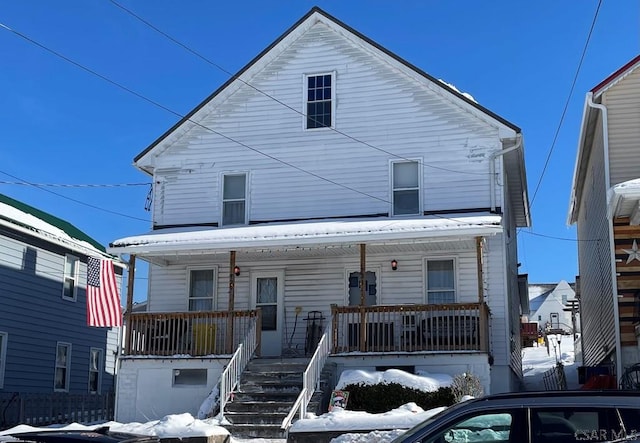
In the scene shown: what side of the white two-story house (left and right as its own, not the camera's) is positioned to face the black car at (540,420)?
front

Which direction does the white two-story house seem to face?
toward the camera

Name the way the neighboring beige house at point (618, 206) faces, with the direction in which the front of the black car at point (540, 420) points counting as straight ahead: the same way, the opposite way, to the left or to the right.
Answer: to the left

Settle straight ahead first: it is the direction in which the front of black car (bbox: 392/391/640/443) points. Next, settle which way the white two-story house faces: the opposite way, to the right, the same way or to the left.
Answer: to the left

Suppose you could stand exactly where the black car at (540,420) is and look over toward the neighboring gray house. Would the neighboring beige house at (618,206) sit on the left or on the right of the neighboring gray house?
right

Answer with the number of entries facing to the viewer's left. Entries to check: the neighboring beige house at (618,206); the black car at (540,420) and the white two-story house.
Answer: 1

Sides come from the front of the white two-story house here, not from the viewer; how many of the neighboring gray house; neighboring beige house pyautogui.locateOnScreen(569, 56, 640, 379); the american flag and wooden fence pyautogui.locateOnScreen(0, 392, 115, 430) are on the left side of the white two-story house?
1

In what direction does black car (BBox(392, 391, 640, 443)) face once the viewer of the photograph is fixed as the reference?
facing to the left of the viewer

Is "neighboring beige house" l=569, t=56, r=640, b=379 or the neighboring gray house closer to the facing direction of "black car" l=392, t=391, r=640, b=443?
the neighboring gray house

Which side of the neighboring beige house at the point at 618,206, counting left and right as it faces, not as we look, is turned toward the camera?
front

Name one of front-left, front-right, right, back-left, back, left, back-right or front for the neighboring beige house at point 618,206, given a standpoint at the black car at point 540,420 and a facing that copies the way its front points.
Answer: right
